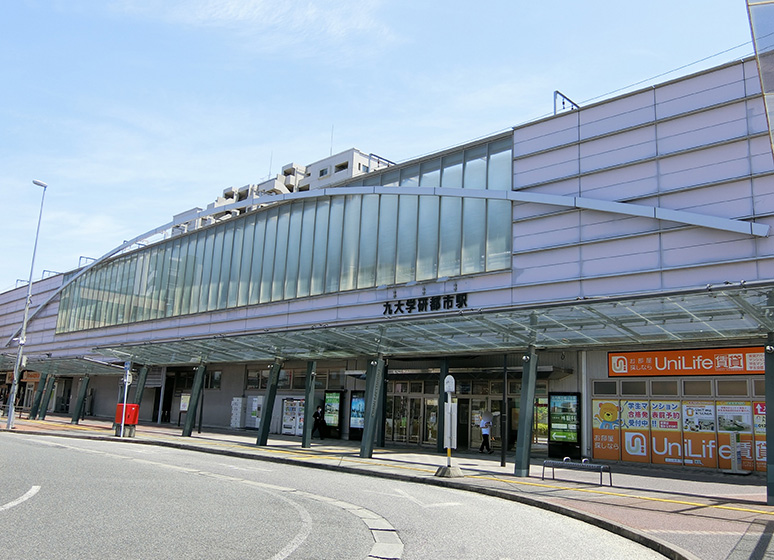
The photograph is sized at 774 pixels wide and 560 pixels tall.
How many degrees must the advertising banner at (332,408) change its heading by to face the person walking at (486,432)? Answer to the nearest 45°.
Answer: approximately 90° to its left

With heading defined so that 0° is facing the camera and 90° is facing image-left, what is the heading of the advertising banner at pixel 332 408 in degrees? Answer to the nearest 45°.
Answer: approximately 45°

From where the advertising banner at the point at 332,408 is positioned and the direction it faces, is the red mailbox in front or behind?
in front

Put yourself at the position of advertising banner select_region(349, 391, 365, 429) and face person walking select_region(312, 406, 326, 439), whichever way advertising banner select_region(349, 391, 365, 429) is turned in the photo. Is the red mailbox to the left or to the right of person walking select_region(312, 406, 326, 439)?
left

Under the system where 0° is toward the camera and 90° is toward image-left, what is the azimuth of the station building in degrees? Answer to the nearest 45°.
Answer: approximately 45°

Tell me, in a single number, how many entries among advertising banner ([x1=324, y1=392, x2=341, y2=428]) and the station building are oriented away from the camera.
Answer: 0

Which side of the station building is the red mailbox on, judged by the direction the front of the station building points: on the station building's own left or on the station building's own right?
on the station building's own right
